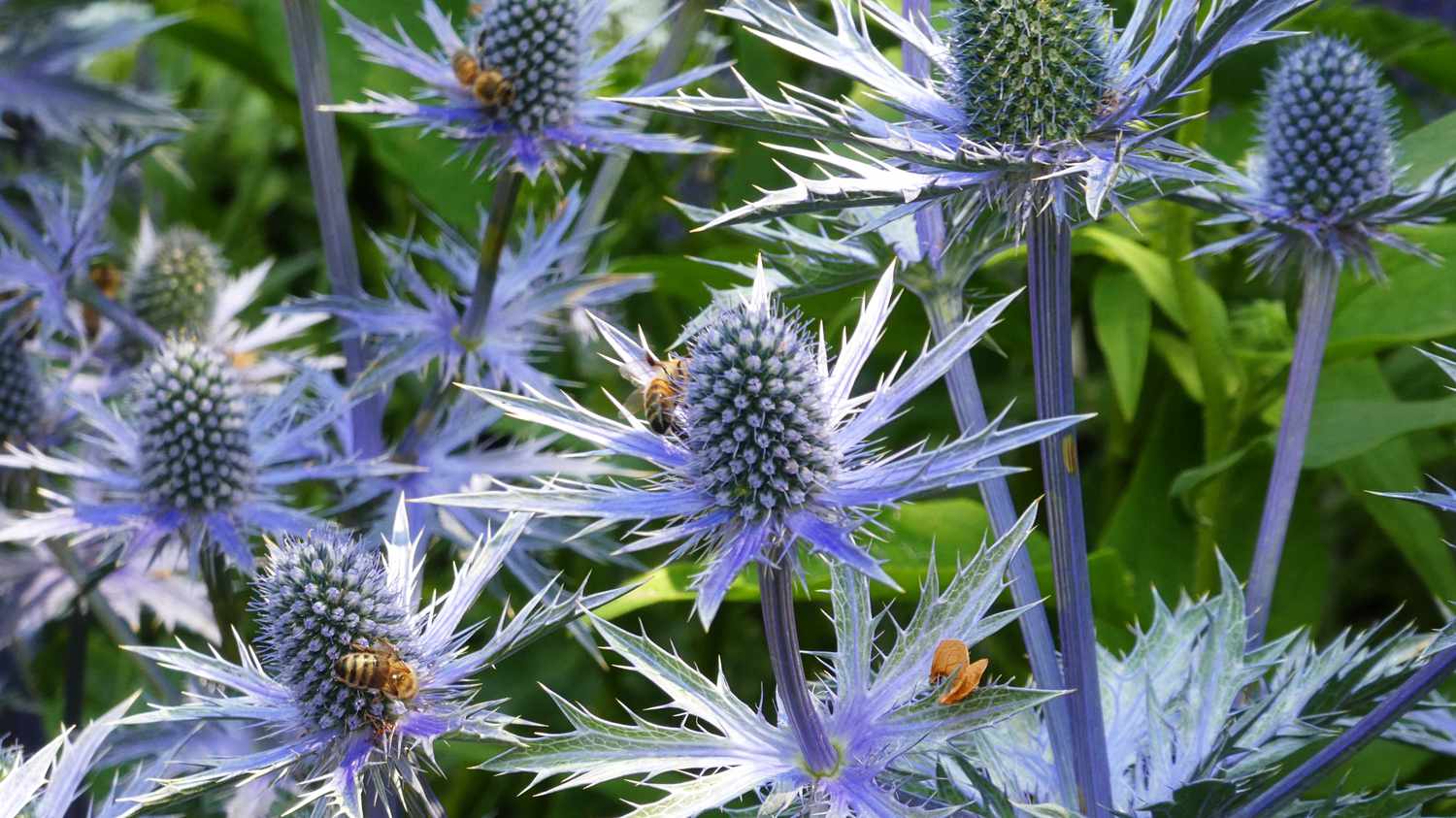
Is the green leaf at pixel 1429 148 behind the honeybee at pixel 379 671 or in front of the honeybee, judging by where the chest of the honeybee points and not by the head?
in front

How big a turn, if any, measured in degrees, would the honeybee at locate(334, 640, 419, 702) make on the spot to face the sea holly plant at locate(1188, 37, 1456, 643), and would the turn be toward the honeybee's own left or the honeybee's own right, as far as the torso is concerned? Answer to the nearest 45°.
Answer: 0° — it already faces it

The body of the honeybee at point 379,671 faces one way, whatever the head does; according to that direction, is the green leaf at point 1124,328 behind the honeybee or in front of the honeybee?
in front

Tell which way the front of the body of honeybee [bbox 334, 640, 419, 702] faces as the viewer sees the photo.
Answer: to the viewer's right
